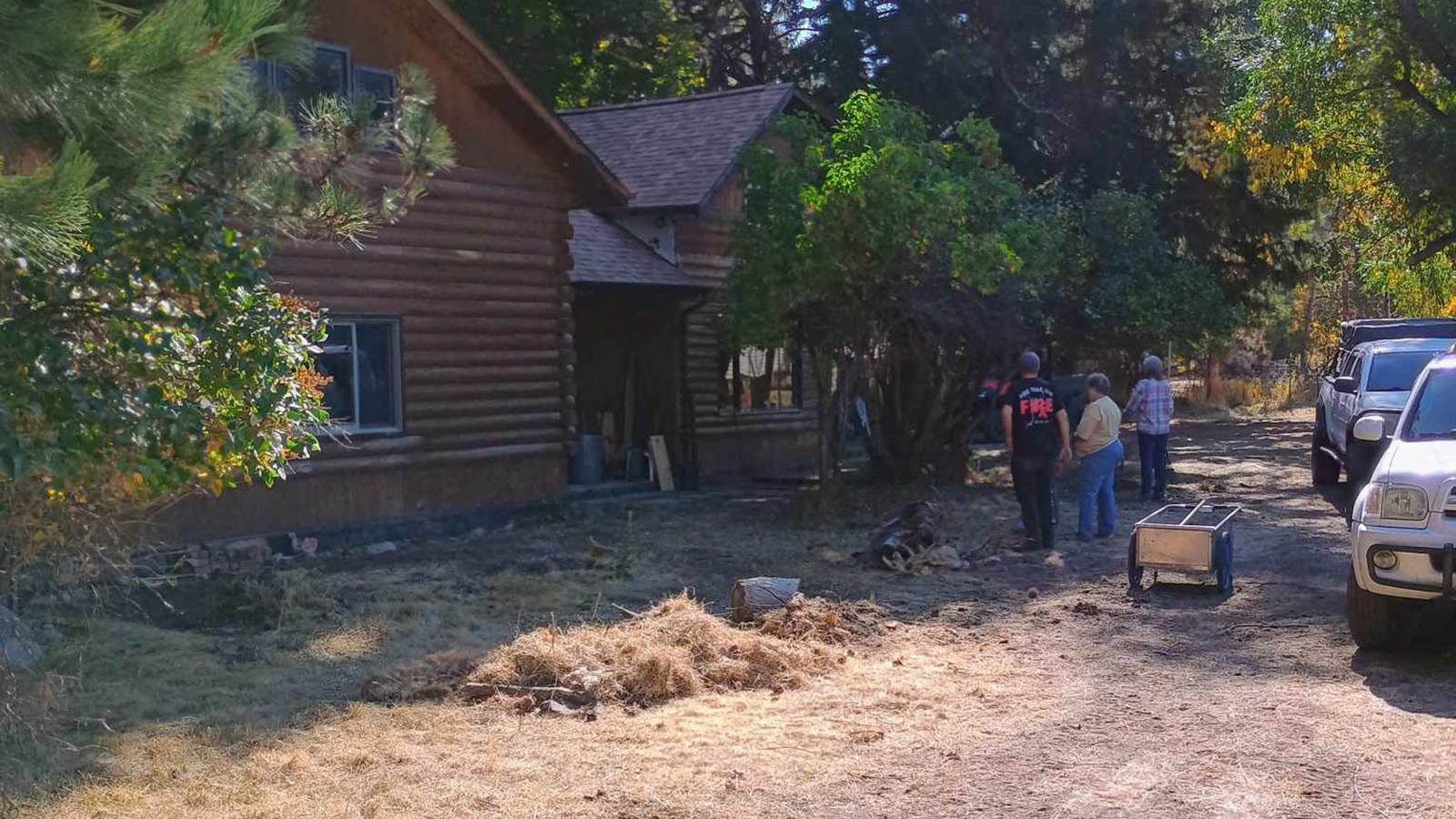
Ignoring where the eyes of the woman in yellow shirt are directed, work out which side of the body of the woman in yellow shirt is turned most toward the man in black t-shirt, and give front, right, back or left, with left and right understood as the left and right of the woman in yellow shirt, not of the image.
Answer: left

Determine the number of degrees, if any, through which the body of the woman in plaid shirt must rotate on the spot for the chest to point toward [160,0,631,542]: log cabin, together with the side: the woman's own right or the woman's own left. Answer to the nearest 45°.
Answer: approximately 135° to the woman's own left

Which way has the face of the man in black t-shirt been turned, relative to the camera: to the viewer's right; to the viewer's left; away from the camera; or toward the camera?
away from the camera

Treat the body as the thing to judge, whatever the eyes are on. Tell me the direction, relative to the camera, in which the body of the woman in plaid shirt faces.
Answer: away from the camera

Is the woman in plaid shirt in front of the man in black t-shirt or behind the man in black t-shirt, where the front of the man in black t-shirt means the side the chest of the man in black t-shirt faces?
in front

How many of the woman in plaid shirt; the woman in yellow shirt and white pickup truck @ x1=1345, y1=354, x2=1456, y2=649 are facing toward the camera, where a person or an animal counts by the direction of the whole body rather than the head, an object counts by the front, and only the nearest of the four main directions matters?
1

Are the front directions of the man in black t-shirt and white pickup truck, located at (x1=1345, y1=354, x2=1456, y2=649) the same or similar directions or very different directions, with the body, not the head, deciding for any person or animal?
very different directions

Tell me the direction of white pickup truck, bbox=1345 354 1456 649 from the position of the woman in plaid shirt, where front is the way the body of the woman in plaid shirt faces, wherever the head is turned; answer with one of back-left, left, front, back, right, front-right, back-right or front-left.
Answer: back

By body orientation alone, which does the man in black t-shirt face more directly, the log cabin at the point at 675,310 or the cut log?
the log cabin

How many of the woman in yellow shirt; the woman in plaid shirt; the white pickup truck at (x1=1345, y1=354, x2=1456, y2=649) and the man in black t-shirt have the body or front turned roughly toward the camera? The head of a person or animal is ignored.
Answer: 1

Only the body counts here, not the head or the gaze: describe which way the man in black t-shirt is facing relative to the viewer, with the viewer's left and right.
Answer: facing away from the viewer

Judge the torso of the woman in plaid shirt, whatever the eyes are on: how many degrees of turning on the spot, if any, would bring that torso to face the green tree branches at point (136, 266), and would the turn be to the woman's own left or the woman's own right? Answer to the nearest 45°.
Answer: approximately 180°

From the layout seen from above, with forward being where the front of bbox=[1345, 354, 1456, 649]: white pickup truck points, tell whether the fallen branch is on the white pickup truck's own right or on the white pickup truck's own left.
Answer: on the white pickup truck's own right

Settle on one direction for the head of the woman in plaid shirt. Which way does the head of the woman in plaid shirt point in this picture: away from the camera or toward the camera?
away from the camera

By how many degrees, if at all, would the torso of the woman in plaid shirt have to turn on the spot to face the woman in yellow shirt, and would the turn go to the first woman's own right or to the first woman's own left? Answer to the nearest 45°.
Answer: approximately 180°

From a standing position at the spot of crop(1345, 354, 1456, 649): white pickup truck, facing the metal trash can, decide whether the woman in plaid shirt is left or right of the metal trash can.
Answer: right

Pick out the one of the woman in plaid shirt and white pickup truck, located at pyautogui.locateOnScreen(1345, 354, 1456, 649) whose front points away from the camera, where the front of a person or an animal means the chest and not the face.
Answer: the woman in plaid shirt

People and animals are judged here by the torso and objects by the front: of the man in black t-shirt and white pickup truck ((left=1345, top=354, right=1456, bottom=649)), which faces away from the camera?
the man in black t-shirt

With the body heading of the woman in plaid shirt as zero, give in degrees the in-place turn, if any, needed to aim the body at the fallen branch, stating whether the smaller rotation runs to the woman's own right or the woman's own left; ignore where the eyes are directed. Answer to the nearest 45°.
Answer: approximately 180°

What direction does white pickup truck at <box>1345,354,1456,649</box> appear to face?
toward the camera

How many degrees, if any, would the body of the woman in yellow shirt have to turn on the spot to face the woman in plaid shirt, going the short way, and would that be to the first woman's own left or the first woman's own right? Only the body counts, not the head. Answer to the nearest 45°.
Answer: approximately 45° to the first woman's own right

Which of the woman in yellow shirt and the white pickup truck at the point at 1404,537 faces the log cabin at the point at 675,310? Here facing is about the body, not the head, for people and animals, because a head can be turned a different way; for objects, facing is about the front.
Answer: the woman in yellow shirt
